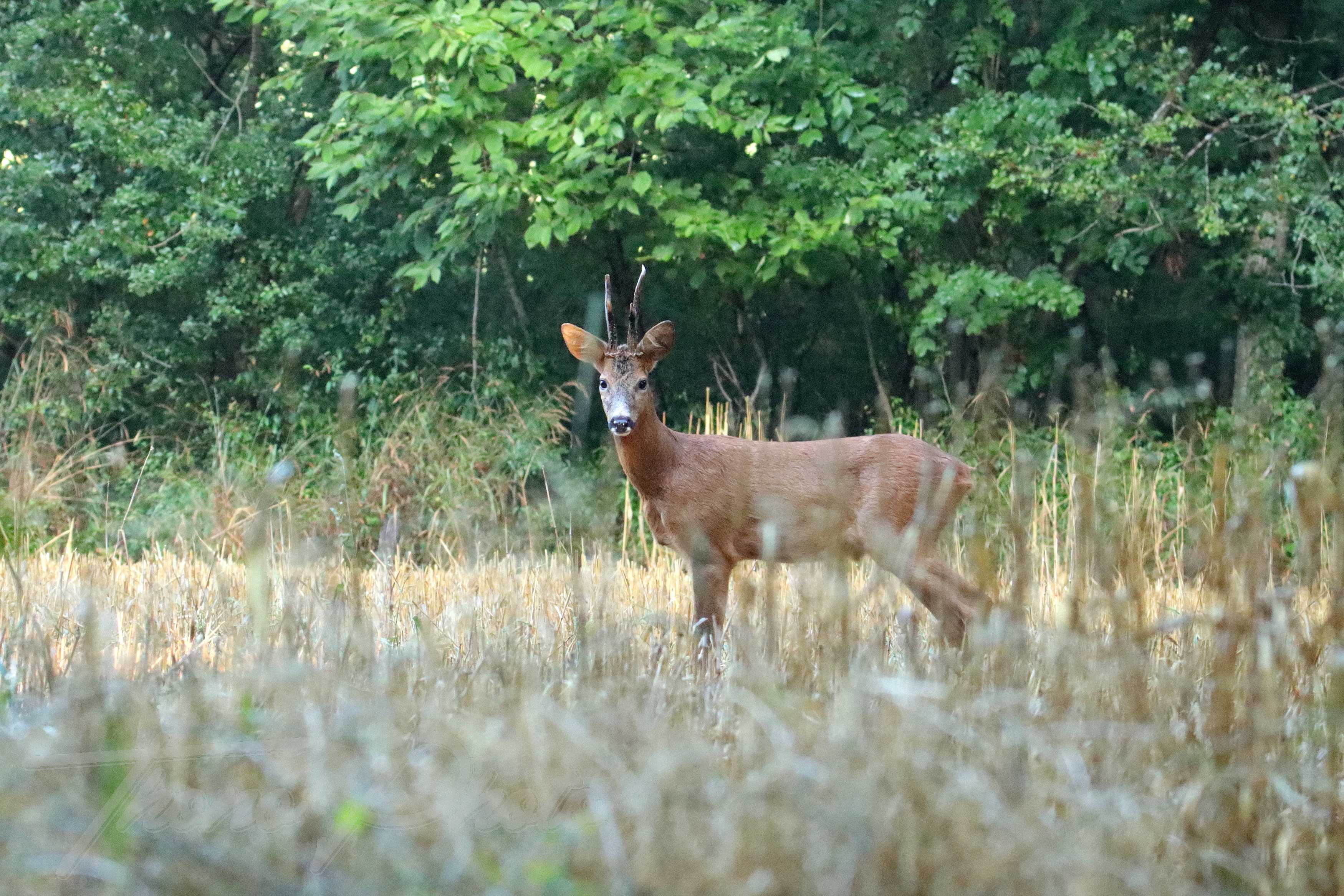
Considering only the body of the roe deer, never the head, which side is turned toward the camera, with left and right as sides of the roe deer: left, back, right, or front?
left

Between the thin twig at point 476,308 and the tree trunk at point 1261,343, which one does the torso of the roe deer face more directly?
the thin twig

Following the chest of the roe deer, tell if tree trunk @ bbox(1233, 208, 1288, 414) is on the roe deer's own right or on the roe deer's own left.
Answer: on the roe deer's own right

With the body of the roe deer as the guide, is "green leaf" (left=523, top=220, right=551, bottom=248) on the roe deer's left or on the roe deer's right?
on the roe deer's right

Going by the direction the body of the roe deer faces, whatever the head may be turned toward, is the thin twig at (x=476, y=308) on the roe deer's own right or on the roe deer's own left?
on the roe deer's own right

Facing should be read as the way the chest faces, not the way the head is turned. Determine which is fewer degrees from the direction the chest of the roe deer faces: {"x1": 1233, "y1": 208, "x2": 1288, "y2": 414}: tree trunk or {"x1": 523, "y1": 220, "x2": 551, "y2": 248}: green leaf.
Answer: the green leaf
